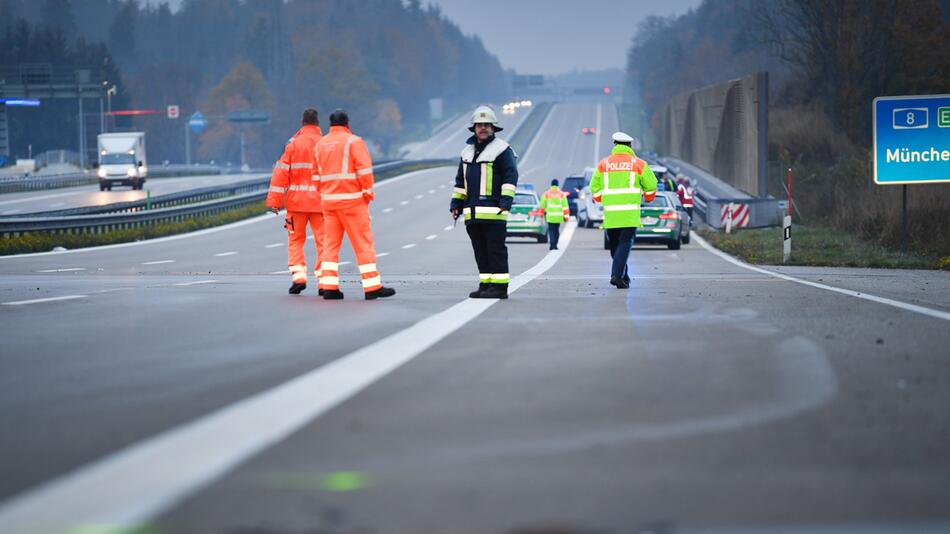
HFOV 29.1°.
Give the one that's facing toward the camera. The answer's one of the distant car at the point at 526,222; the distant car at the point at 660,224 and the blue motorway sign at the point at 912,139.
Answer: the blue motorway sign

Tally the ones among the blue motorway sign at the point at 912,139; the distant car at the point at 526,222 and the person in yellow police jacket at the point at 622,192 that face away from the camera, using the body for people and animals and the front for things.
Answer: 2

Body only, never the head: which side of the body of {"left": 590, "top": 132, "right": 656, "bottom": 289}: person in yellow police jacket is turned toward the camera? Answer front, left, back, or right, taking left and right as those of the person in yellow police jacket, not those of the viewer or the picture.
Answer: back

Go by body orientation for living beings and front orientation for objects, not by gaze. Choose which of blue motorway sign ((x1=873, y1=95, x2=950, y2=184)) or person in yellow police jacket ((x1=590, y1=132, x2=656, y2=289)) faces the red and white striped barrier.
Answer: the person in yellow police jacket

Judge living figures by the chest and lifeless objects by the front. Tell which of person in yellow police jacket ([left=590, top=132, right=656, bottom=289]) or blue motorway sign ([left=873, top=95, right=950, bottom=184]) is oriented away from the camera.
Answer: the person in yellow police jacket

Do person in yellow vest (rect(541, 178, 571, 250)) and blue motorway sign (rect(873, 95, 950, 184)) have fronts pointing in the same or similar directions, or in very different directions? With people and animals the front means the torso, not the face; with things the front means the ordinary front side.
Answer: very different directions

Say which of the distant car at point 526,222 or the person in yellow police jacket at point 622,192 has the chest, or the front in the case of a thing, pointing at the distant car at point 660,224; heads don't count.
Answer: the person in yellow police jacket

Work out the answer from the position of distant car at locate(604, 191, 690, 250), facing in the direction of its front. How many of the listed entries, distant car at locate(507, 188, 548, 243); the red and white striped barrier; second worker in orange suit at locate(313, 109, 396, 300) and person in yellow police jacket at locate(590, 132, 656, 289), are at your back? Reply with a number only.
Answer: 2

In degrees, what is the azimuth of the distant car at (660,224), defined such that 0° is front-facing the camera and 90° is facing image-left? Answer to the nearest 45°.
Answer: approximately 180°

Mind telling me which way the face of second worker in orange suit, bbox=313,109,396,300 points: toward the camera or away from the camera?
away from the camera

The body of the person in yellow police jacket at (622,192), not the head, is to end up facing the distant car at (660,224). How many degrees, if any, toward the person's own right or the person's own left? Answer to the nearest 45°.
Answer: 0° — they already face it

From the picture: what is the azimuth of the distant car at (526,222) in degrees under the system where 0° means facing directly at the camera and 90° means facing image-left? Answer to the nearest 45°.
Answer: approximately 180°

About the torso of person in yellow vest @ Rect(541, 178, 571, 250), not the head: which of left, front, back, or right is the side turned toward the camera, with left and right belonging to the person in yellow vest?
back

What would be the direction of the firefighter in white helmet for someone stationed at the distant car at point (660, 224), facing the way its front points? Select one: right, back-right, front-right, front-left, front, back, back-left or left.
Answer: back

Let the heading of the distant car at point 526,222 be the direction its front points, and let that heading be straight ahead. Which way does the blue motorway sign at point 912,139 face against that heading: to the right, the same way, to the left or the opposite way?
the opposite way
